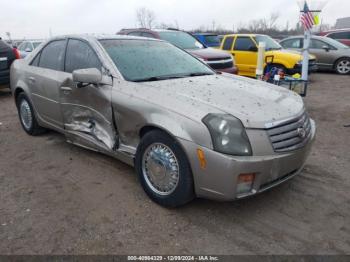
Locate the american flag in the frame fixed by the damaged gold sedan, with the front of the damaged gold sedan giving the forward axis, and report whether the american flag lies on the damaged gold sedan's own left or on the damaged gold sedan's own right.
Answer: on the damaged gold sedan's own left

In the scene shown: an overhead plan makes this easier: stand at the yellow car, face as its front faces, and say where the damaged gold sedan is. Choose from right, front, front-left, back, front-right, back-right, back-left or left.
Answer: front-right

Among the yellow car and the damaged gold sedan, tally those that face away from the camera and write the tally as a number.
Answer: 0

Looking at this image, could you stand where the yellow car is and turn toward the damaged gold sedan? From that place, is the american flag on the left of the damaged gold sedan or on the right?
left

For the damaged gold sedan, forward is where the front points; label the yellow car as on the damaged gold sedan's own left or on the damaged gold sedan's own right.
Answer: on the damaged gold sedan's own left

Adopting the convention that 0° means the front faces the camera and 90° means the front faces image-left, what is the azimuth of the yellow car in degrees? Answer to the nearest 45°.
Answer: approximately 315°

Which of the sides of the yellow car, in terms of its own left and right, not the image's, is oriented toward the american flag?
front

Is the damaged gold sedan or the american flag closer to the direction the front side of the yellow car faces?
the american flag
